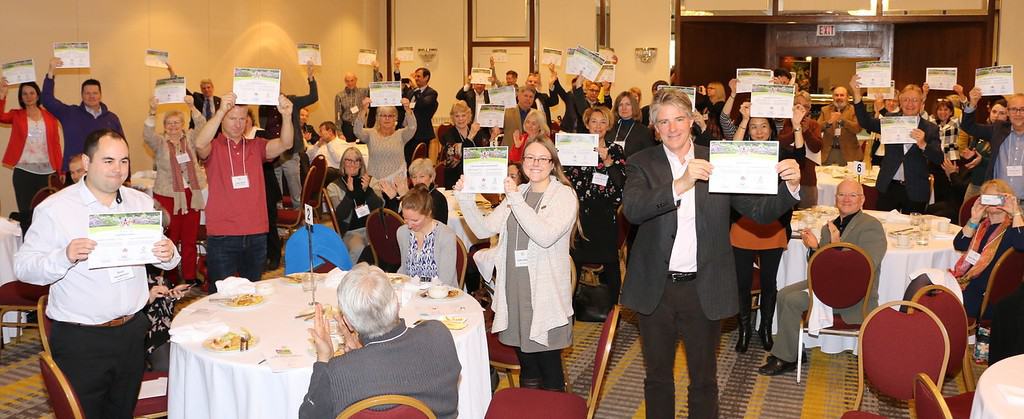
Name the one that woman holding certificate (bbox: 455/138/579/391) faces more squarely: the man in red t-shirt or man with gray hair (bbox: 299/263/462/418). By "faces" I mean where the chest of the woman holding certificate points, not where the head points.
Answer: the man with gray hair

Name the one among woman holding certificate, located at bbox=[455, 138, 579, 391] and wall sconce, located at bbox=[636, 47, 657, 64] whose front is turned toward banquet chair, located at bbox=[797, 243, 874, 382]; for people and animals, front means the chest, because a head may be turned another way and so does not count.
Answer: the wall sconce

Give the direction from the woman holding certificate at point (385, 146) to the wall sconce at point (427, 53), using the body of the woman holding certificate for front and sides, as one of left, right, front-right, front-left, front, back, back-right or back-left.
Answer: back

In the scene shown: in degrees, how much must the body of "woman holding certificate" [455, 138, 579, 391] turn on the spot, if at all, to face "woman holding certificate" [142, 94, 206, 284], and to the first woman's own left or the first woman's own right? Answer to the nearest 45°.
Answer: approximately 90° to the first woman's own right

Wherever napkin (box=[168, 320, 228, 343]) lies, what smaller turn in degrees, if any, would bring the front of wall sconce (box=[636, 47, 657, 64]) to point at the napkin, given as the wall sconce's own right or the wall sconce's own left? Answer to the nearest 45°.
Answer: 0° — it already faces it

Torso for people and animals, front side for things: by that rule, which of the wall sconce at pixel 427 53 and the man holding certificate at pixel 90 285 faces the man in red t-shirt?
the wall sconce

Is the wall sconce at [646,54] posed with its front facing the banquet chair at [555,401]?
yes

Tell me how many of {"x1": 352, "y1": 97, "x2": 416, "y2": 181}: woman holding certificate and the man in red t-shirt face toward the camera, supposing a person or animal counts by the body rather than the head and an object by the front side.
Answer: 2

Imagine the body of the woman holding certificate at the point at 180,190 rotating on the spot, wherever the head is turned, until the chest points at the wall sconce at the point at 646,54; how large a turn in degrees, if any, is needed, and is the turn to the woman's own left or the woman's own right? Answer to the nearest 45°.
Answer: approximately 135° to the woman's own left

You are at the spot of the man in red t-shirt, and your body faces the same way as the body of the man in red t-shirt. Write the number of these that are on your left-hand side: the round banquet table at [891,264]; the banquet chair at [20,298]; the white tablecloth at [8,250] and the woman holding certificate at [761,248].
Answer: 2

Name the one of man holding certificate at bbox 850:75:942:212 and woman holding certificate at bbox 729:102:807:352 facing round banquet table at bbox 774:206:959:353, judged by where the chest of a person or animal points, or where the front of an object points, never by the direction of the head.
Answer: the man holding certificate
